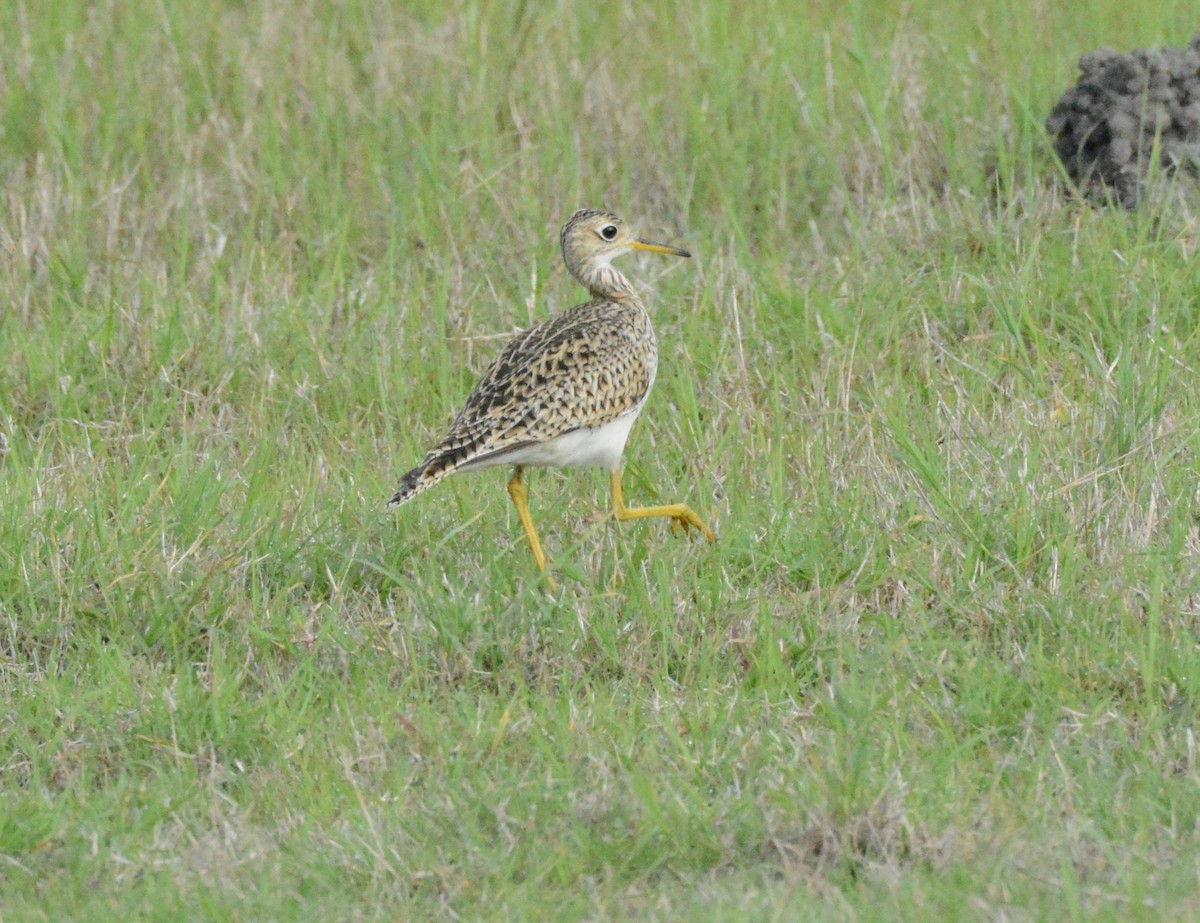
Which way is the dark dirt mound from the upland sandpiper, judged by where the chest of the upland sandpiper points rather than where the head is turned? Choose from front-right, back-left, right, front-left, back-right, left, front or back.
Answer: front-left

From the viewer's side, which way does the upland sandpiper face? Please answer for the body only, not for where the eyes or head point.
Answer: to the viewer's right
